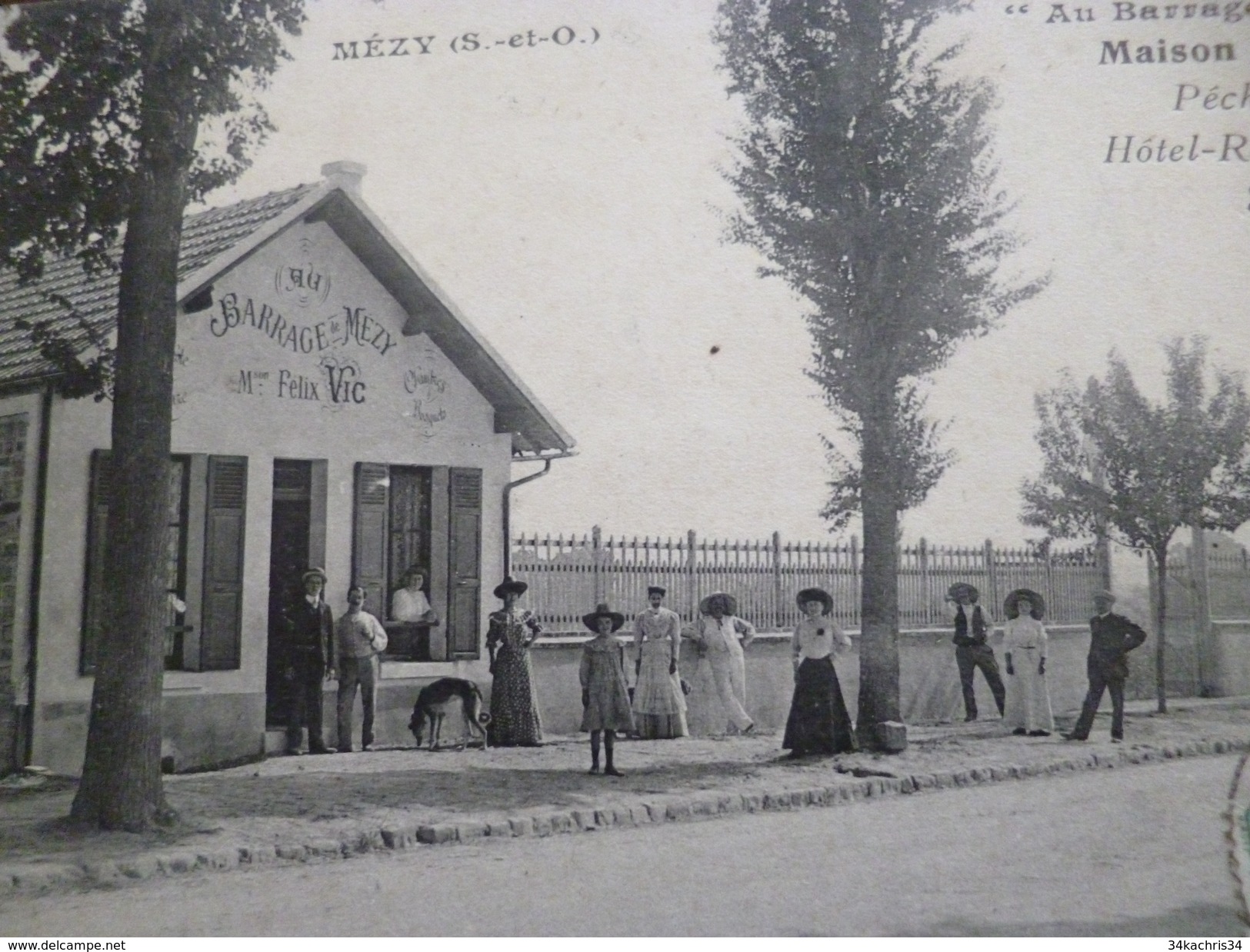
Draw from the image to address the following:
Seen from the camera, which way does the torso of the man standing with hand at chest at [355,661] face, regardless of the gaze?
toward the camera

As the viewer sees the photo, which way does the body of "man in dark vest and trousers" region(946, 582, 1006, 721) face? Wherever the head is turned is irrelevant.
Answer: toward the camera

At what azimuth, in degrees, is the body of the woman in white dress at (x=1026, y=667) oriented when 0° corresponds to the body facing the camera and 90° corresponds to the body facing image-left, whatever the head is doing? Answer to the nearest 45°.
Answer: approximately 0°

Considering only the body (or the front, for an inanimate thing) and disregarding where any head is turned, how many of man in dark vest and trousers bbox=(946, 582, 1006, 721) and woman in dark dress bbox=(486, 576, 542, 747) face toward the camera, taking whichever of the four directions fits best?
2

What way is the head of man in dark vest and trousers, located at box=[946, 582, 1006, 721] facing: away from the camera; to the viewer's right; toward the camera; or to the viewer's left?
toward the camera

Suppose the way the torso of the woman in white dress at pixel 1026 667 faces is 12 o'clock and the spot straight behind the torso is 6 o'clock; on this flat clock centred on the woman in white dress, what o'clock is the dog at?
The dog is roughly at 2 o'clock from the woman in white dress.

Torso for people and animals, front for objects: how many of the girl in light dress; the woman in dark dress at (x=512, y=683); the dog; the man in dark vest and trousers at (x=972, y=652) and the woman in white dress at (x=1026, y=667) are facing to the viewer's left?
1

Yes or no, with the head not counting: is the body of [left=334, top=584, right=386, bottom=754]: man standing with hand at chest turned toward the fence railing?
no

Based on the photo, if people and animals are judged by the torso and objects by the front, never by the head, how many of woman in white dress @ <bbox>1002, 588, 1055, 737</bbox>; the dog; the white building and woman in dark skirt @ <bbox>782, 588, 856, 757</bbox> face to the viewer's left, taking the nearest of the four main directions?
1

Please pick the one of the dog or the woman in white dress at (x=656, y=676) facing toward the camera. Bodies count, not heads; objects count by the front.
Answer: the woman in white dress

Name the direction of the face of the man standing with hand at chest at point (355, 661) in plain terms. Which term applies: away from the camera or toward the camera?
toward the camera

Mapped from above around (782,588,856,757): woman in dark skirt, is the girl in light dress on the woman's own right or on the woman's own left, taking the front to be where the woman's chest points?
on the woman's own right

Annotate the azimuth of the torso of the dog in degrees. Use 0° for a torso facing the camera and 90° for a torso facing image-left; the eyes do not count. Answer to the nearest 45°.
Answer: approximately 90°

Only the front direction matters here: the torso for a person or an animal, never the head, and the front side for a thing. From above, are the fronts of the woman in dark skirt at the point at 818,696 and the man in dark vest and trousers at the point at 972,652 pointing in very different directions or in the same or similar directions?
same or similar directions

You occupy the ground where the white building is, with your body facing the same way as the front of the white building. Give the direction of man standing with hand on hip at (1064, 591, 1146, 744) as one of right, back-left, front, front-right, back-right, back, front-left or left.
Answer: front-left
